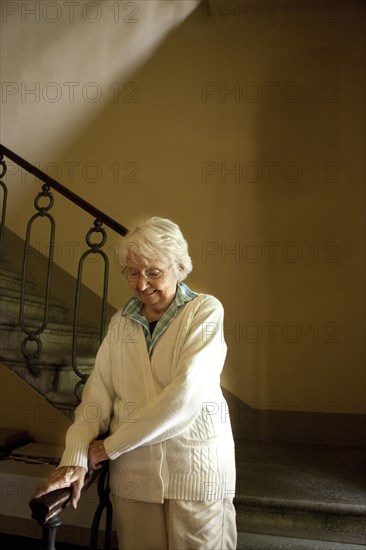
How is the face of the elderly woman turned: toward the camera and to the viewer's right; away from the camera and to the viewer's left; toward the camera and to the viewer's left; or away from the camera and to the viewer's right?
toward the camera and to the viewer's left

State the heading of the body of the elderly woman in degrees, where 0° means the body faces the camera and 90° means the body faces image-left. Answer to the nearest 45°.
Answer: approximately 45°

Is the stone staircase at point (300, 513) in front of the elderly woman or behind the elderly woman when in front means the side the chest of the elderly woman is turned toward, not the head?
behind
